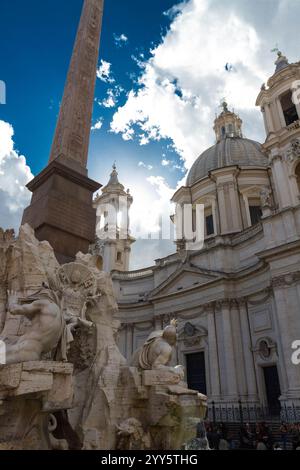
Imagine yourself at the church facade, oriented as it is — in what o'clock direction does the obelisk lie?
The obelisk is roughly at 11 o'clock from the church facade.

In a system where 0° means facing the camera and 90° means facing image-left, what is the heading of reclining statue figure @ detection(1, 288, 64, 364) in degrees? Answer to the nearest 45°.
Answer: approximately 90°

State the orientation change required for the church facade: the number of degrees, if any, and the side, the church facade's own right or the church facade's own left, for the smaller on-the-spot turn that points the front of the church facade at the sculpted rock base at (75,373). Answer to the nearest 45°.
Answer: approximately 45° to the church facade's own left

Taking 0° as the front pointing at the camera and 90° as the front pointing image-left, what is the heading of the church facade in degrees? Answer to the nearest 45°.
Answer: approximately 45°

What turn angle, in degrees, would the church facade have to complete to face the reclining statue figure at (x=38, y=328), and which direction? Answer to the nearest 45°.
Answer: approximately 45° to its left
